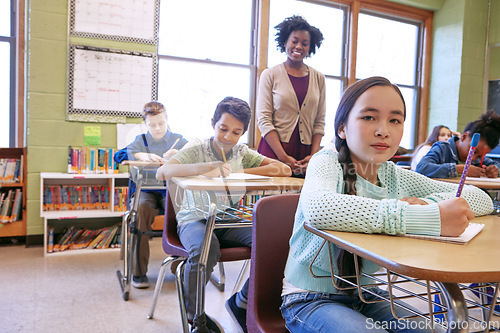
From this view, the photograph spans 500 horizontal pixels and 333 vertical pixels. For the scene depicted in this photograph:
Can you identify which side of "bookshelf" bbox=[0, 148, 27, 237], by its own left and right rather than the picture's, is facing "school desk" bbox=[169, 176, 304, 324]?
front

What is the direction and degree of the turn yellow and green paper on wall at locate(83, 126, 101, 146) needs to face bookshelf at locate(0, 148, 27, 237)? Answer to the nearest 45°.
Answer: approximately 90° to its right

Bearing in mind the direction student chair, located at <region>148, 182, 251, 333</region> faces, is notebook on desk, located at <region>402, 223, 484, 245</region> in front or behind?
in front

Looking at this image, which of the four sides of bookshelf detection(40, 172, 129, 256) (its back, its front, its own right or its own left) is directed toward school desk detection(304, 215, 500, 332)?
front

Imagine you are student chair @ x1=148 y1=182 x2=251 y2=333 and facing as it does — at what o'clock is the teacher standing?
The teacher standing is roughly at 9 o'clock from the student chair.

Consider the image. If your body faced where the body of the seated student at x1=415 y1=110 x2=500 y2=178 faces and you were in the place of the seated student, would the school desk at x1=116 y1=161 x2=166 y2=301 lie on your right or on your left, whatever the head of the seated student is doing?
on your right

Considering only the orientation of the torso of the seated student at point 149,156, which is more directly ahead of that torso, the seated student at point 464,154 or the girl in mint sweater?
the girl in mint sweater

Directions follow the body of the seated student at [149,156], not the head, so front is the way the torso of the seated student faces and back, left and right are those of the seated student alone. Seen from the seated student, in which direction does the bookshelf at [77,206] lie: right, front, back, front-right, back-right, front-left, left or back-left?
back-right

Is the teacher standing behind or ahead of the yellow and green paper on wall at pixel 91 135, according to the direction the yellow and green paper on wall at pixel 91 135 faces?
ahead

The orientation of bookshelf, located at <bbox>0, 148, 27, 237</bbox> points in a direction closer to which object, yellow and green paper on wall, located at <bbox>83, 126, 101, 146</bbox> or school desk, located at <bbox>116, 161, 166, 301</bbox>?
the school desk
